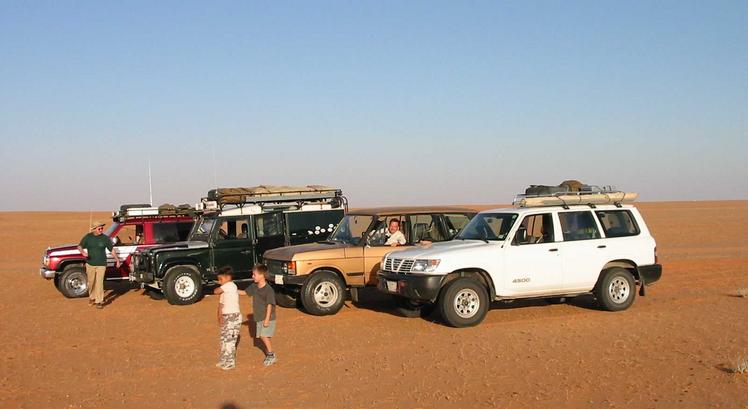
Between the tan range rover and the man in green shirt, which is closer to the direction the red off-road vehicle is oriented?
the man in green shirt

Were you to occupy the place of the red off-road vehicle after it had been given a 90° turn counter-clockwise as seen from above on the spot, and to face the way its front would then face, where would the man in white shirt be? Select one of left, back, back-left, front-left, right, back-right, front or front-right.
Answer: front-left

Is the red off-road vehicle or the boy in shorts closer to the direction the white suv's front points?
the boy in shorts

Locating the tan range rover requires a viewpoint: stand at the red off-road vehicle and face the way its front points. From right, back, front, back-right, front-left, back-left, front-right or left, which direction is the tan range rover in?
back-left

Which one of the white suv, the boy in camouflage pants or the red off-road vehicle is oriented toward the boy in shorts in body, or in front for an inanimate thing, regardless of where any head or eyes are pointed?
the white suv

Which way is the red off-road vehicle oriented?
to the viewer's left

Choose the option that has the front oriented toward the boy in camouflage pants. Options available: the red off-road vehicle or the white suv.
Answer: the white suv

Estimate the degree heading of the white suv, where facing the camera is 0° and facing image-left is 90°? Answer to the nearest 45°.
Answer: approximately 45°

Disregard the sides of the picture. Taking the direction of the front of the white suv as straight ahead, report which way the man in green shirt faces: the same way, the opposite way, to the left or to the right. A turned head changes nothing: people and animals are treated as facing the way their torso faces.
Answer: to the left

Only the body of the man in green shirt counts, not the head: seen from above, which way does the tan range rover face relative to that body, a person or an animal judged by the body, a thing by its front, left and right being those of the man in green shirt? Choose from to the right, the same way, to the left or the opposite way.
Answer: to the right

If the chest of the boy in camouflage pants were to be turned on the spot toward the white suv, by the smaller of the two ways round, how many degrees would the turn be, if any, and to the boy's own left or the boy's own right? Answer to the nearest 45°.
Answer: approximately 180°

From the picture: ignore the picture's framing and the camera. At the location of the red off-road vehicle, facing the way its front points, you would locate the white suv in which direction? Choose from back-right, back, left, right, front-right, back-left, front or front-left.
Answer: back-left

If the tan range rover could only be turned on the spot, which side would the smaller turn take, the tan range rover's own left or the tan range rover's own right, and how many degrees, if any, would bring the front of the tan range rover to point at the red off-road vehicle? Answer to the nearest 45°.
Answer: approximately 90° to the tan range rover's own right
